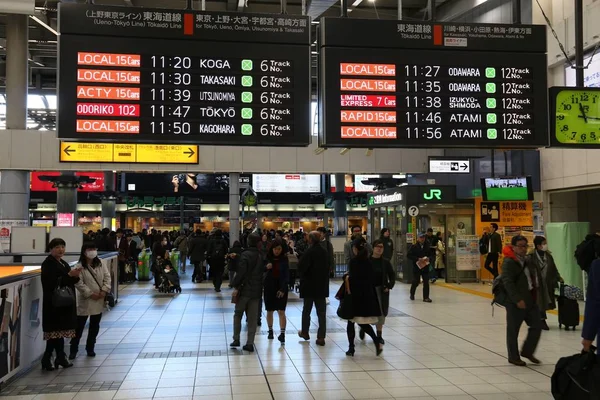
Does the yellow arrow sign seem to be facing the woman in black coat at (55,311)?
yes

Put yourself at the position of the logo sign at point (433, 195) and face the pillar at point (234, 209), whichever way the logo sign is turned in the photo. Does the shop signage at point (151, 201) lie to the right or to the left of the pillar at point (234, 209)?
right

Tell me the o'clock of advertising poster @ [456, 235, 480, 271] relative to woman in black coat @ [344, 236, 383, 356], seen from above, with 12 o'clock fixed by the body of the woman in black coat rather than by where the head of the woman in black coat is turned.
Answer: The advertising poster is roughly at 2 o'clock from the woman in black coat.

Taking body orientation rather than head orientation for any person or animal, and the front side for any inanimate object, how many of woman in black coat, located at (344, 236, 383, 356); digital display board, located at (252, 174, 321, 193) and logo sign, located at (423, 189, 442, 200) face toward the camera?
2

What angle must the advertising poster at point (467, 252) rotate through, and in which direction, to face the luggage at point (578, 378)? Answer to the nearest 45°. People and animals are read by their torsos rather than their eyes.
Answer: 0° — it already faces it

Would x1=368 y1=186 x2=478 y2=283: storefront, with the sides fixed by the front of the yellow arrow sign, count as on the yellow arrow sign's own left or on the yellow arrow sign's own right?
on the yellow arrow sign's own left

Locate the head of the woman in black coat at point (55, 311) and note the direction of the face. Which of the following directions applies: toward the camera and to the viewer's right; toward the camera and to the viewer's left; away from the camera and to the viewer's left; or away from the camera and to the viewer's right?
toward the camera and to the viewer's right

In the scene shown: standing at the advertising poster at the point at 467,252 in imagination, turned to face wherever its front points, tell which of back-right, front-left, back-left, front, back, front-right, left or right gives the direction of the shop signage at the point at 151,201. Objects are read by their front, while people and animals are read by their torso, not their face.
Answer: back-right
